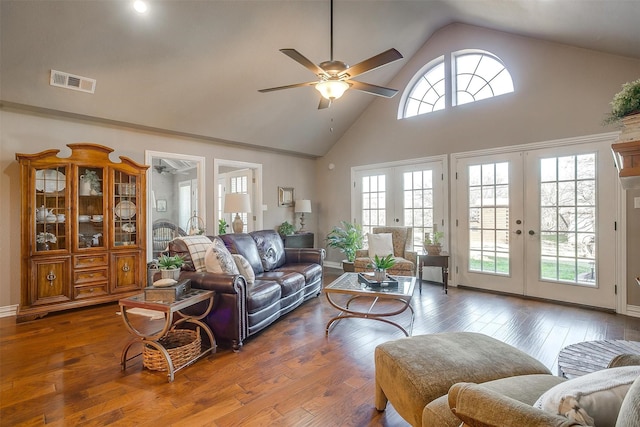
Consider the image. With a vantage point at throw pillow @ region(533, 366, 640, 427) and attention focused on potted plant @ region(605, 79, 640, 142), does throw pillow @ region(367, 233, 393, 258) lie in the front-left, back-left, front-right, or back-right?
front-left

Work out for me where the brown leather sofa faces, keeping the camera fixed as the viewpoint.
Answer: facing the viewer and to the right of the viewer

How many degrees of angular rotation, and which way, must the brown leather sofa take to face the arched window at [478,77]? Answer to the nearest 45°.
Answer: approximately 45° to its left

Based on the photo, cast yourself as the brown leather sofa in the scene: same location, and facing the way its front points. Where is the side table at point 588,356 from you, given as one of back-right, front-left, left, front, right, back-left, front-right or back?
front

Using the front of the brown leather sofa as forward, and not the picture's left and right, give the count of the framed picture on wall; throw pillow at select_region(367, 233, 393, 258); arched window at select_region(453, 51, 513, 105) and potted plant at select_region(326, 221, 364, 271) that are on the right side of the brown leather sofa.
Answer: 0

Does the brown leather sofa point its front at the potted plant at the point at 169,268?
no

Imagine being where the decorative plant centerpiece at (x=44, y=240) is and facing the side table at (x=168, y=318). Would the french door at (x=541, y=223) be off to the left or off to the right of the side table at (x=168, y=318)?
left

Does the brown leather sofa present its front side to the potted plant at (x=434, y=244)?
no

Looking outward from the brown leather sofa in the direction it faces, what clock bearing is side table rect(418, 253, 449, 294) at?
The side table is roughly at 10 o'clock from the brown leather sofa.

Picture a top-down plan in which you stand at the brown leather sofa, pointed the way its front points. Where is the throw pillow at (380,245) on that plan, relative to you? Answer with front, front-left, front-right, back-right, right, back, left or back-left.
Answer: left

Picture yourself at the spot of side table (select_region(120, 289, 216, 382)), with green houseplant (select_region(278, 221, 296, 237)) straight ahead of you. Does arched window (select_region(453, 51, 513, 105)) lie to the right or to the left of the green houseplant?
right

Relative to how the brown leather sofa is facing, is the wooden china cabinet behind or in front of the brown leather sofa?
behind

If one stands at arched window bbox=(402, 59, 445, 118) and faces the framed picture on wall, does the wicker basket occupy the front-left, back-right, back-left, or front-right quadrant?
front-left

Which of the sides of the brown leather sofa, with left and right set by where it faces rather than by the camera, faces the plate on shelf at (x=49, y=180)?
back

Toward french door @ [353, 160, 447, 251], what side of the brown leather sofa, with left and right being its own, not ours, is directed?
left

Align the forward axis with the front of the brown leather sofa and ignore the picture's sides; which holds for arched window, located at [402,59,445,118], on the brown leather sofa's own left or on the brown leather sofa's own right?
on the brown leather sofa's own left

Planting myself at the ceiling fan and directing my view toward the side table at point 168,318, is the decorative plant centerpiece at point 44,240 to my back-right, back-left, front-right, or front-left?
front-right

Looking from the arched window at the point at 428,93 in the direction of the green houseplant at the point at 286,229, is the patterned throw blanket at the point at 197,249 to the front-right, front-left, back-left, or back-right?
front-left
